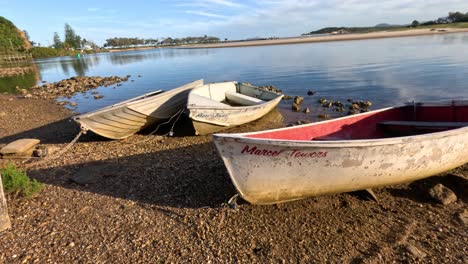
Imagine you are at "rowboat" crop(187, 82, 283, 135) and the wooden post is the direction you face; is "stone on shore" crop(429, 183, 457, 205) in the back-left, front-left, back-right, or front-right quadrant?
front-left

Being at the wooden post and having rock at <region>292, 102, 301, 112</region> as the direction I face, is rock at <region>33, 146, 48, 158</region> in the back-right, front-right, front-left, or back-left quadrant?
front-left

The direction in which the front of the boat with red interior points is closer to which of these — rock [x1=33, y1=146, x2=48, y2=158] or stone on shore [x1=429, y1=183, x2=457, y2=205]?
the rock

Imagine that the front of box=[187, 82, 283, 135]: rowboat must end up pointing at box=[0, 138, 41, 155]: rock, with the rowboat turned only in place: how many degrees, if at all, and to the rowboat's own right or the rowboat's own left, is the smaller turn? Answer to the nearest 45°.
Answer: approximately 45° to the rowboat's own right

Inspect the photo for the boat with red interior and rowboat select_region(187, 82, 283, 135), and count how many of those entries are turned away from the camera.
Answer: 0

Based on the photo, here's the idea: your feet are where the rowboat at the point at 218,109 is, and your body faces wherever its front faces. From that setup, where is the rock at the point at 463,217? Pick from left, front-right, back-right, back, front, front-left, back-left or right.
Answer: left

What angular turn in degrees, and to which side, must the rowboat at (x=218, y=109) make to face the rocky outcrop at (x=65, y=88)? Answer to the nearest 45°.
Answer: approximately 90° to its right

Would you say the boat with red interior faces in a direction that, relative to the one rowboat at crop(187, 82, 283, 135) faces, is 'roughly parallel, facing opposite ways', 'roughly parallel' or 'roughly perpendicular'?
roughly parallel

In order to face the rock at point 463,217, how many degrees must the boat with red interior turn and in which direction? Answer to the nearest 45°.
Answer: approximately 135° to its left
